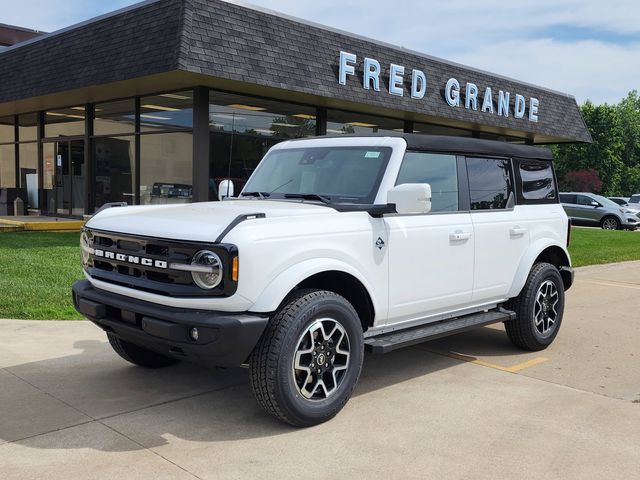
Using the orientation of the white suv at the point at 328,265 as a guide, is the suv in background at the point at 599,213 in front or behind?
behind

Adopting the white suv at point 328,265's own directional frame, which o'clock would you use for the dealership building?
The dealership building is roughly at 4 o'clock from the white suv.

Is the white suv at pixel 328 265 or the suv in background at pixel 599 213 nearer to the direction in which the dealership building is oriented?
the white suv

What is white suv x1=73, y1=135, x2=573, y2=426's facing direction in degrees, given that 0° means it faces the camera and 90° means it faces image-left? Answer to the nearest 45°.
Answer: approximately 45°

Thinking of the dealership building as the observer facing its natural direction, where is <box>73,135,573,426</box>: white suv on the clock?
The white suv is roughly at 1 o'clock from the dealership building.

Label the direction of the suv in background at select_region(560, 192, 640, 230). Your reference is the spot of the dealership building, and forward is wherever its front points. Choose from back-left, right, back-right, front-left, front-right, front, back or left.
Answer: left

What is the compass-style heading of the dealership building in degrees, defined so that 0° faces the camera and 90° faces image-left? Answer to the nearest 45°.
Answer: approximately 315°

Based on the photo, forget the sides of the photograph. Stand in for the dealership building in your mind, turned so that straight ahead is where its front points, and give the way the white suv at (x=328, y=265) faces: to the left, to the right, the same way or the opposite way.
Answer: to the right
